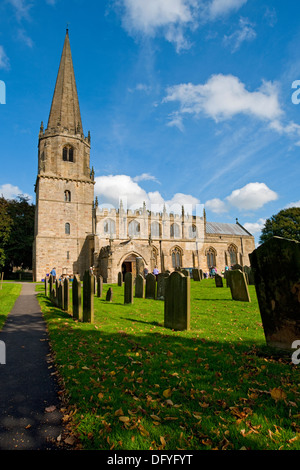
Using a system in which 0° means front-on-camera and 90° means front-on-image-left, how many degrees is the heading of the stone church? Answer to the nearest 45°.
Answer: approximately 0°

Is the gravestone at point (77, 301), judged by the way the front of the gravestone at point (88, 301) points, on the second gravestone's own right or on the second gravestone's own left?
on the second gravestone's own right

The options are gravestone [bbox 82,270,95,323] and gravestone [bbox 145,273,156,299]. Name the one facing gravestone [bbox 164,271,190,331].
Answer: gravestone [bbox 145,273,156,299]

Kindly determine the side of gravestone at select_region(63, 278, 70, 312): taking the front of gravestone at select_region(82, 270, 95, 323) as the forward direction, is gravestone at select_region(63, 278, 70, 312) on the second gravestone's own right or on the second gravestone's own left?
on the second gravestone's own right

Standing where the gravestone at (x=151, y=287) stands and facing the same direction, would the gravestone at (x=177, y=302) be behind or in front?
in front

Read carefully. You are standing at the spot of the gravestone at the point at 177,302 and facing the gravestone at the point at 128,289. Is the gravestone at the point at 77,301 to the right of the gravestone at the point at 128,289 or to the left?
left

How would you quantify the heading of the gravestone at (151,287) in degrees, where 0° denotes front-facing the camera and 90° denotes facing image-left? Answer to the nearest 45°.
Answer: approximately 0°

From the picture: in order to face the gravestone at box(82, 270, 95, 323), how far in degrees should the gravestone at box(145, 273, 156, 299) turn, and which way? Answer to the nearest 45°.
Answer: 0° — it already faces it

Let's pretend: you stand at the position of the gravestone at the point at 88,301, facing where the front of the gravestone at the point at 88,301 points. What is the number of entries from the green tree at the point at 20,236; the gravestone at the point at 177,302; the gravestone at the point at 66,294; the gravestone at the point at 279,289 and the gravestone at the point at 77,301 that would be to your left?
2
